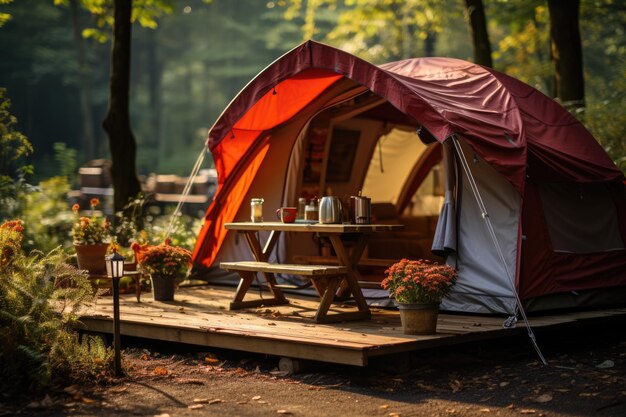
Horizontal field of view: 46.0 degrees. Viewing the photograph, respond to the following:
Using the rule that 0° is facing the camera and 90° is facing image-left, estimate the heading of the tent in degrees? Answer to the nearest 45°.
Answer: approximately 45°

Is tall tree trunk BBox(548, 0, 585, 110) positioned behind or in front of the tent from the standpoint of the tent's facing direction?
behind

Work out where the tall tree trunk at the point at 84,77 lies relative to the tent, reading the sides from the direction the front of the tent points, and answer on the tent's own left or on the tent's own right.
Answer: on the tent's own right

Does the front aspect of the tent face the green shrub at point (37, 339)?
yes

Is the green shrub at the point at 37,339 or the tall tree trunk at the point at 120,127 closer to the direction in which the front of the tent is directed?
the green shrub

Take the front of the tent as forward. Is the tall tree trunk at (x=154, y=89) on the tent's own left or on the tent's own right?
on the tent's own right

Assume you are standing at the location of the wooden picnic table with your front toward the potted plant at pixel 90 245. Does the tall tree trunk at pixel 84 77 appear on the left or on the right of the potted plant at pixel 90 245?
right

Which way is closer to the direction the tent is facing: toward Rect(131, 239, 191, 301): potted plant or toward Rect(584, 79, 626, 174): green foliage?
the potted plant
